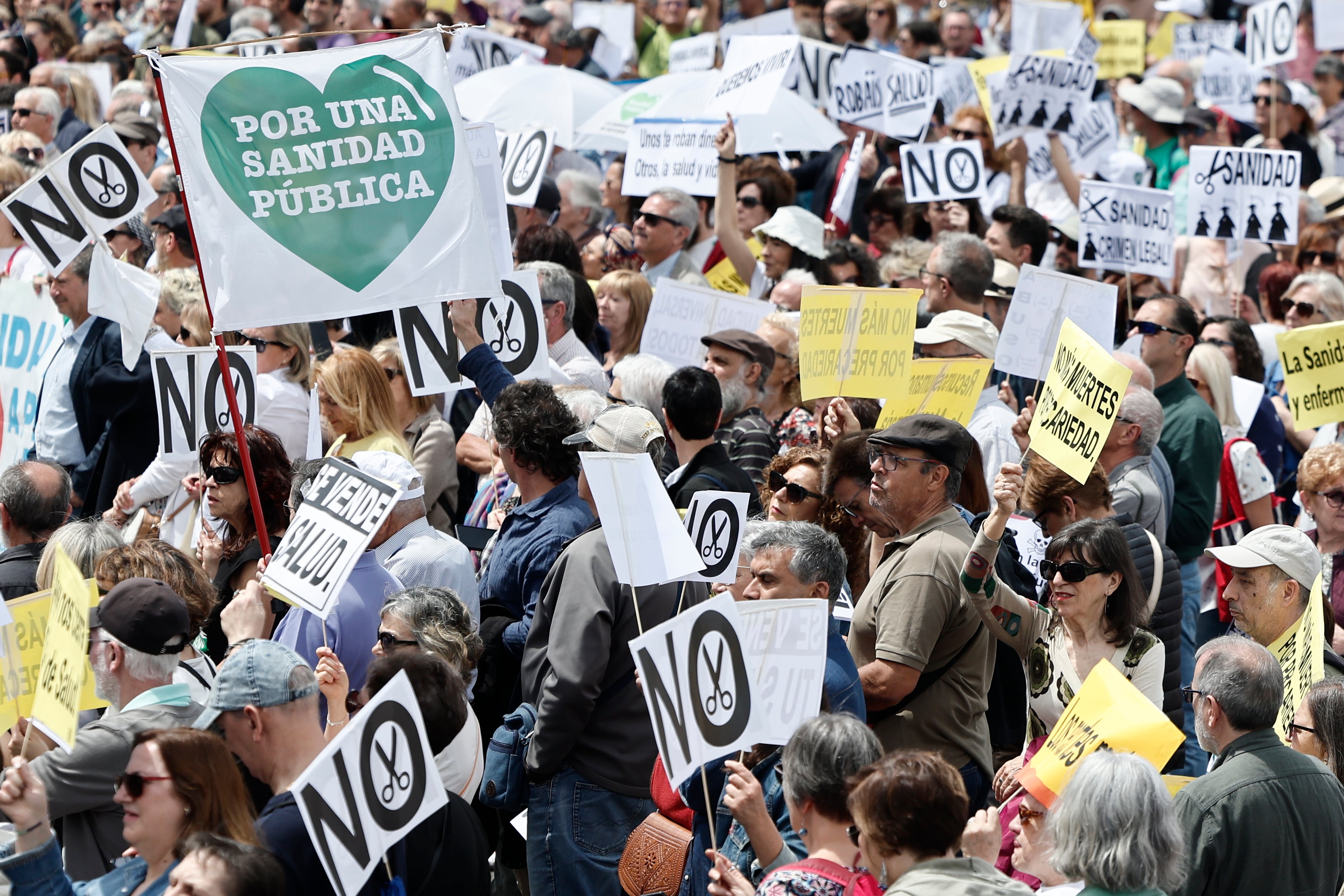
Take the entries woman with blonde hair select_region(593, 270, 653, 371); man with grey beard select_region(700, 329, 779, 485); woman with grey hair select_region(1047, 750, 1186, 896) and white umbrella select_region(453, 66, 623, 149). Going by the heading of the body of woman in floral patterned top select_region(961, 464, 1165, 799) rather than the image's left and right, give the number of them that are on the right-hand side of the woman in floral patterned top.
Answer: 3

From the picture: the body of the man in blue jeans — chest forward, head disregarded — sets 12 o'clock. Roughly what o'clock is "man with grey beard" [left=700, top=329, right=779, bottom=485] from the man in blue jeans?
The man with grey beard is roughly at 2 o'clock from the man in blue jeans.

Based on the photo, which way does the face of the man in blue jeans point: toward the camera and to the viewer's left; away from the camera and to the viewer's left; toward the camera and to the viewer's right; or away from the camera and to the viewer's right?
away from the camera and to the viewer's left

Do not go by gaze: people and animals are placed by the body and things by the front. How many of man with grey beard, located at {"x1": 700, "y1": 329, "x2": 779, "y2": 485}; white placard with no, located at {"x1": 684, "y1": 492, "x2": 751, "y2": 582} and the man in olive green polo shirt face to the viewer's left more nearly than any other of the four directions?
2

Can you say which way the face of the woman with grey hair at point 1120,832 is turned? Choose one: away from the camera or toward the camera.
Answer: away from the camera

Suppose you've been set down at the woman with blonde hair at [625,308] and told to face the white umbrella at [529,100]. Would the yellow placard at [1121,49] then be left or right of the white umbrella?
right

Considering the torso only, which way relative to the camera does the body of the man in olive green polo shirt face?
to the viewer's left

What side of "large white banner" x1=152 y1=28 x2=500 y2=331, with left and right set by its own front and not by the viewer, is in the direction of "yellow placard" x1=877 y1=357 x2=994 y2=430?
left

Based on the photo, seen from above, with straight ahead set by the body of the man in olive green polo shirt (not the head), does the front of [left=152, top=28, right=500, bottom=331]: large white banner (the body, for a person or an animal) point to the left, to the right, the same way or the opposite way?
to the left

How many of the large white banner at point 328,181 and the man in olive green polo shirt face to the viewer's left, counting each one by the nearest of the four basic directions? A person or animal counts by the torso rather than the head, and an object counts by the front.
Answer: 1

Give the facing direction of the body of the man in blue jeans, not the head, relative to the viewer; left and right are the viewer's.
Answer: facing away from the viewer and to the left of the viewer

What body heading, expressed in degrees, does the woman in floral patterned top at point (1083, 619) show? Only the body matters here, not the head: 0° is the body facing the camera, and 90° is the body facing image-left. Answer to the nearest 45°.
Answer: approximately 45°

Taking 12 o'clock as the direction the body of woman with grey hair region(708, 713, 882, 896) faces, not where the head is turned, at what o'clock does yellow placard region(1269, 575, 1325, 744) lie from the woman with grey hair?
The yellow placard is roughly at 3 o'clock from the woman with grey hair.

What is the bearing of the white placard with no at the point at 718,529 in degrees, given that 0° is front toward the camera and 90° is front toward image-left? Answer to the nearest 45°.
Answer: approximately 0°
